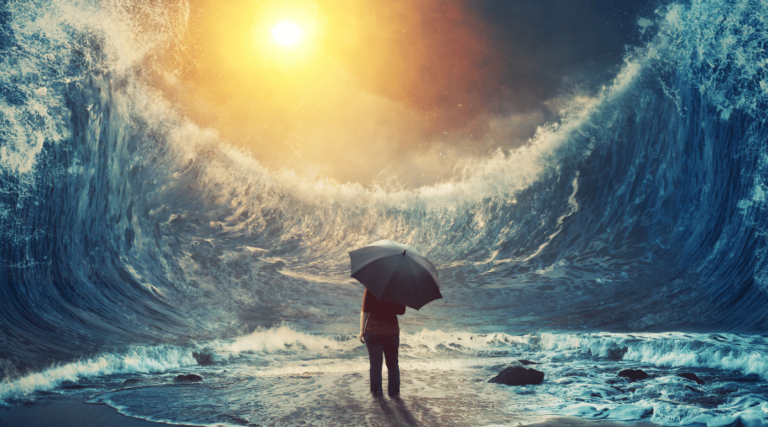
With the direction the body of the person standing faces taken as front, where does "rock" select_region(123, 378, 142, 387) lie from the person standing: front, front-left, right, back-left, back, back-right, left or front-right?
front-left

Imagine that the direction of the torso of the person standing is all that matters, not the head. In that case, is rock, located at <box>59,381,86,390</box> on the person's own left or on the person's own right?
on the person's own left

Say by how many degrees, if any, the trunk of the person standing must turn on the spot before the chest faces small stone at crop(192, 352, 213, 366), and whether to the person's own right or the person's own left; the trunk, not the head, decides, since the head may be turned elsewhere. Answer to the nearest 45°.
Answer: approximately 45° to the person's own left

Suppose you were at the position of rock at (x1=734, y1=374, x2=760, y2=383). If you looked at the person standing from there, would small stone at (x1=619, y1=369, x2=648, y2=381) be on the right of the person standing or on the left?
right

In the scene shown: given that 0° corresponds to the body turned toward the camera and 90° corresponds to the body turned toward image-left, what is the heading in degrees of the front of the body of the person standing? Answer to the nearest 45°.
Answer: approximately 180°

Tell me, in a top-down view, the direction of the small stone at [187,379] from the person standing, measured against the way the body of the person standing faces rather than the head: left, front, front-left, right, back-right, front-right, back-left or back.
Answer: front-left

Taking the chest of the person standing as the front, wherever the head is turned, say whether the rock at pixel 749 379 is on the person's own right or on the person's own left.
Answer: on the person's own right

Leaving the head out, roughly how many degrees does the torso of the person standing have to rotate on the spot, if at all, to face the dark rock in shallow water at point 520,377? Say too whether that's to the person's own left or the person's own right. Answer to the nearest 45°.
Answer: approximately 45° to the person's own right

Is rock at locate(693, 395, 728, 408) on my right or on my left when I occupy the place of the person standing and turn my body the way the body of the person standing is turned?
on my right
